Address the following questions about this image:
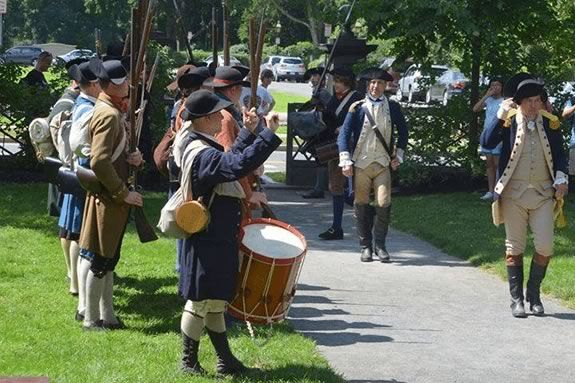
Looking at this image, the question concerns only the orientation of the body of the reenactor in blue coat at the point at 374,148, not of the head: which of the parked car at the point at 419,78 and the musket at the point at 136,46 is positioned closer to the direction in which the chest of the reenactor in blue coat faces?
the musket

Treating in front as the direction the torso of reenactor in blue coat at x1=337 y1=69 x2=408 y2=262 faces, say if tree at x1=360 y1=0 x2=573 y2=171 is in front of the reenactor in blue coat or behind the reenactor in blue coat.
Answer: behind

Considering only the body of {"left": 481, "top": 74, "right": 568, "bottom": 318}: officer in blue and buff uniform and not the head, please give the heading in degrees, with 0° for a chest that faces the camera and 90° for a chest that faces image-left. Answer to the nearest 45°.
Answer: approximately 0°

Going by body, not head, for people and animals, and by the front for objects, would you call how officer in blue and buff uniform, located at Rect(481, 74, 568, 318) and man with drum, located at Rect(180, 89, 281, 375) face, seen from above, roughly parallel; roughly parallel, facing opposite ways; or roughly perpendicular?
roughly perpendicular

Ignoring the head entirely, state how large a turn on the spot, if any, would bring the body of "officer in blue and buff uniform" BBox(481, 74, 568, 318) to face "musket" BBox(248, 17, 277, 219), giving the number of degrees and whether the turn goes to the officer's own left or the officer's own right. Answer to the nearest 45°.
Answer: approximately 45° to the officer's own right

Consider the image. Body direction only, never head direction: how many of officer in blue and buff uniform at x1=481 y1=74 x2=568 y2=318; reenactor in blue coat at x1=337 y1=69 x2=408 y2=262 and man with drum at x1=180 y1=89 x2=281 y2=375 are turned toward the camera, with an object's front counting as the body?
2

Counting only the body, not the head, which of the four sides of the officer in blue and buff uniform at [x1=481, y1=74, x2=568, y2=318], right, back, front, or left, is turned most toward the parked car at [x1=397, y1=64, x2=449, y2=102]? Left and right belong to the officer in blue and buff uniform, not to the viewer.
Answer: back

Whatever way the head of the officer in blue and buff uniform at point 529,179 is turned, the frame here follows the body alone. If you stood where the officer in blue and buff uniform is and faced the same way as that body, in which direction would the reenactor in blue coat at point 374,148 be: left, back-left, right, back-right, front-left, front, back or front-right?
back-right

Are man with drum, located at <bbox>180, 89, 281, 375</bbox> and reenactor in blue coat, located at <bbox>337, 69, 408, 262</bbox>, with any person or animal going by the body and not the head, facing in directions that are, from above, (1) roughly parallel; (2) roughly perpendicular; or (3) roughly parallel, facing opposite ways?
roughly perpendicular

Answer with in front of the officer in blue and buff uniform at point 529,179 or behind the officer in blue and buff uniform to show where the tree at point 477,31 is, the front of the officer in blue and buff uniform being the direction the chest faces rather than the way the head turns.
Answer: behind

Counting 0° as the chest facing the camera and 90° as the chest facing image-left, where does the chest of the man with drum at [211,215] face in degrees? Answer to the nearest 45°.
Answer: approximately 270°
